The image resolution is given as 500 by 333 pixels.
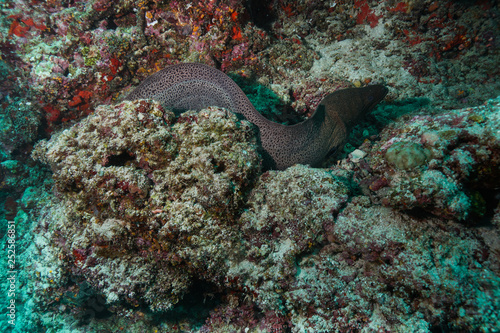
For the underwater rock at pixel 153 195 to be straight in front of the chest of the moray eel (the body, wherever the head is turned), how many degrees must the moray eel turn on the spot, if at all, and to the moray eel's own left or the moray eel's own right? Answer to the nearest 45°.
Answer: approximately 135° to the moray eel's own right

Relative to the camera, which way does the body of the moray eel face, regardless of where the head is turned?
to the viewer's right

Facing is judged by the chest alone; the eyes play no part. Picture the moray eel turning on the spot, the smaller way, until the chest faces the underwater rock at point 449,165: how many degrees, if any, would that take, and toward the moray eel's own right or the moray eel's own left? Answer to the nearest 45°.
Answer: approximately 45° to the moray eel's own right
